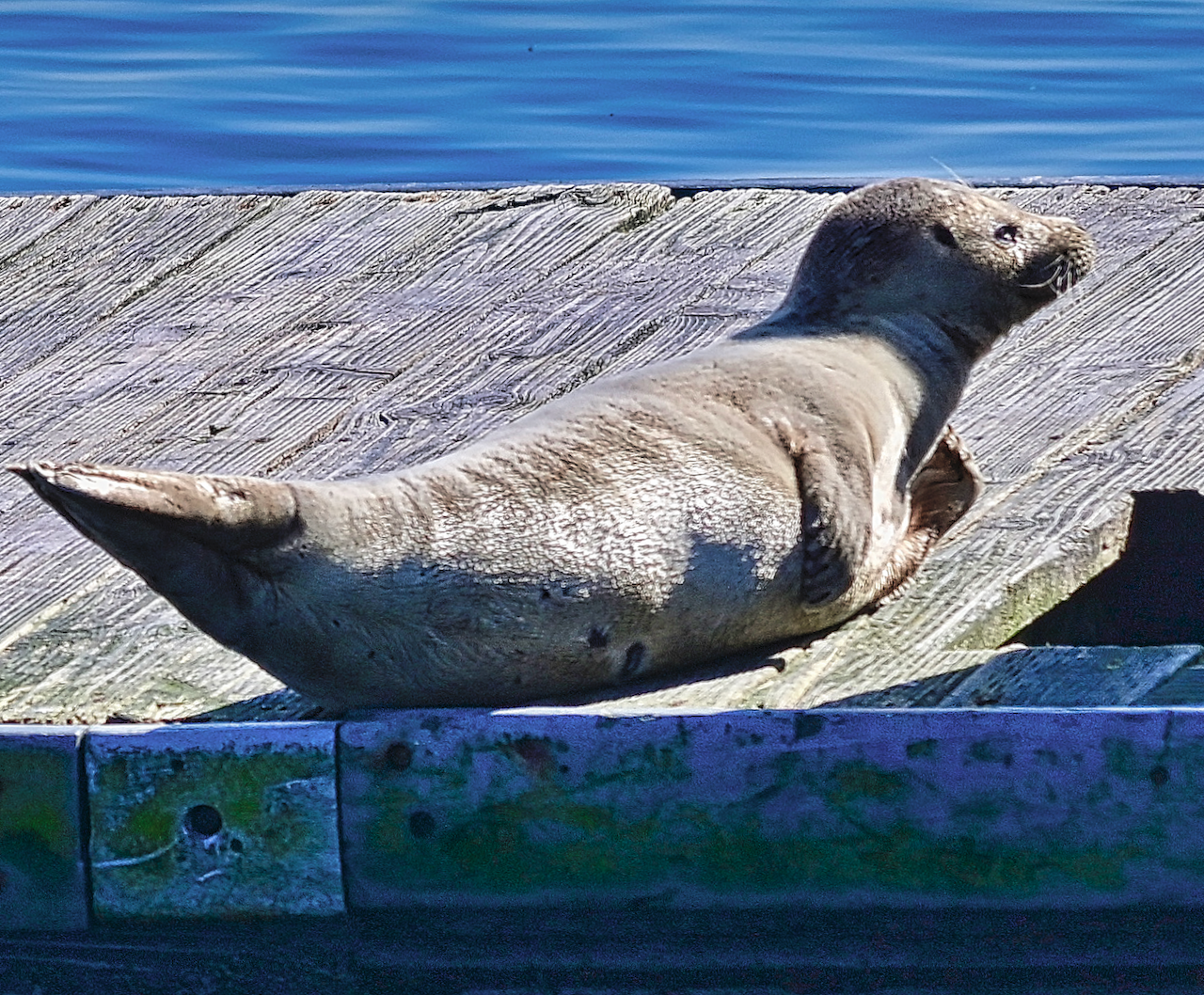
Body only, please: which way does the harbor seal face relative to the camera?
to the viewer's right
